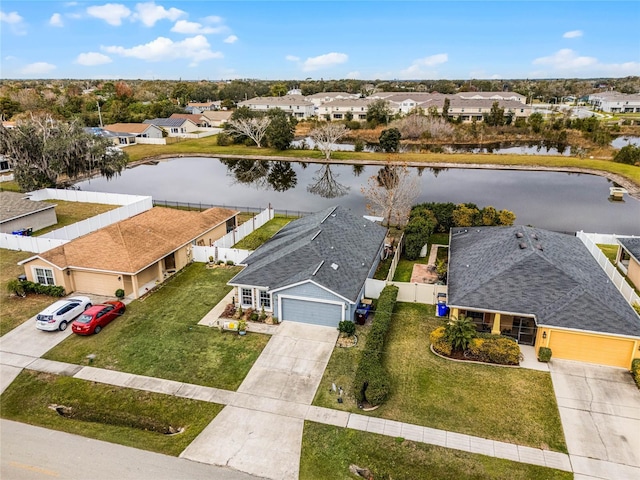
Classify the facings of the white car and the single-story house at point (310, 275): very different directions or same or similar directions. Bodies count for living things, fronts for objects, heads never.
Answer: very different directions

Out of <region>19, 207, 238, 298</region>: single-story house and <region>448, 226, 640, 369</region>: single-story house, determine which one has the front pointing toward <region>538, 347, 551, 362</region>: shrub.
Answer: <region>448, 226, 640, 369</region>: single-story house

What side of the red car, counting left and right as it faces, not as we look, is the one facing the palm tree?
right

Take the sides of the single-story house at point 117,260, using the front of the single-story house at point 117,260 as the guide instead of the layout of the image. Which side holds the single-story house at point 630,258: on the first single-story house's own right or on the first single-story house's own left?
on the first single-story house's own left

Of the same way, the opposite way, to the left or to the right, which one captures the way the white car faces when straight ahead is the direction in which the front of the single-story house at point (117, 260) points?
the opposite way

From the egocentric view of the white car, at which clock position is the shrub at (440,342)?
The shrub is roughly at 3 o'clock from the white car.

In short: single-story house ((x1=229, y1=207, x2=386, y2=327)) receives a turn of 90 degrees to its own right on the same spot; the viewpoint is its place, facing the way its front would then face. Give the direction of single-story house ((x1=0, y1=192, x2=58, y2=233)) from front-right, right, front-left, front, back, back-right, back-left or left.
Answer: front-right

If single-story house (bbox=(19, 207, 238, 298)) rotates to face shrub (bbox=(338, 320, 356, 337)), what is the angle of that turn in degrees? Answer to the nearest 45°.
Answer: approximately 90° to its left

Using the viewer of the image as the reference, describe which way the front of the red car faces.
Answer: facing away from the viewer and to the right of the viewer

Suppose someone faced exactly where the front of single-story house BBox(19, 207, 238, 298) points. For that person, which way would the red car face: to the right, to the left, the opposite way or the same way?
the opposite way

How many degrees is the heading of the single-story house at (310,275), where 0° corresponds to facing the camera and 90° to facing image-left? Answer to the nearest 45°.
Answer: approximately 0°

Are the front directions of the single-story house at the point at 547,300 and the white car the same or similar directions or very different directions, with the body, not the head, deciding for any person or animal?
very different directions

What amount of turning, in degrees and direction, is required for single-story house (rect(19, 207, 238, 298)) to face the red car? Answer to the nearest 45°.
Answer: approximately 45° to its left

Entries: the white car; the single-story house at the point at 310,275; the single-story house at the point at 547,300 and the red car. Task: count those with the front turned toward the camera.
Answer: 2

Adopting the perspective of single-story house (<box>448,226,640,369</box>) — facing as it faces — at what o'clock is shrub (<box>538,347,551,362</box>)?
The shrub is roughly at 12 o'clock from the single-story house.
